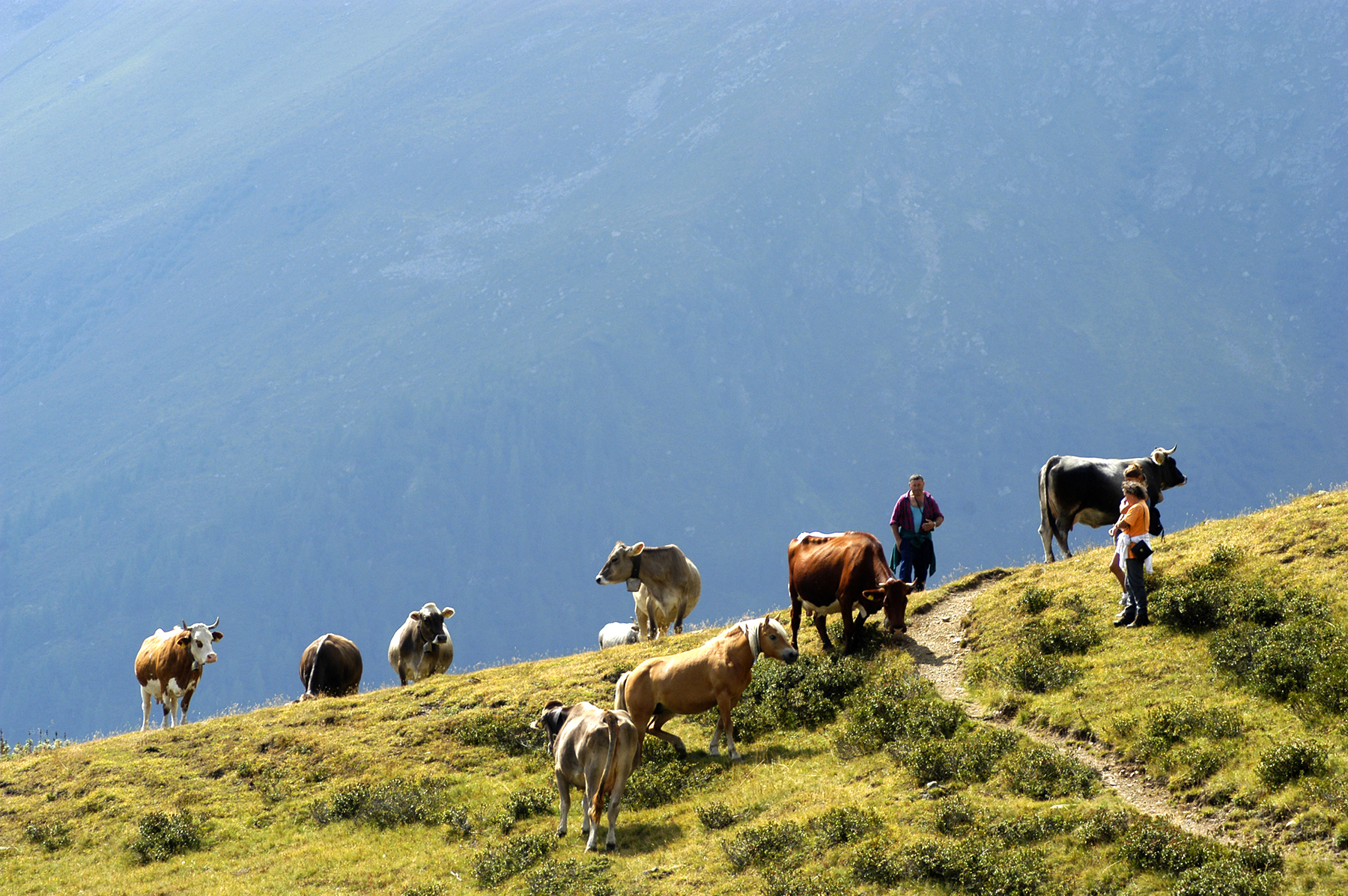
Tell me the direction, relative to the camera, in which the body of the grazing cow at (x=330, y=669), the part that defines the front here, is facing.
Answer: away from the camera

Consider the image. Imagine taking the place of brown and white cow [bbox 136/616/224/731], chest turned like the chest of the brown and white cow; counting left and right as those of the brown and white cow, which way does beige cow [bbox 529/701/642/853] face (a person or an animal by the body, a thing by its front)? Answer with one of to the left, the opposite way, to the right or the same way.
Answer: the opposite way

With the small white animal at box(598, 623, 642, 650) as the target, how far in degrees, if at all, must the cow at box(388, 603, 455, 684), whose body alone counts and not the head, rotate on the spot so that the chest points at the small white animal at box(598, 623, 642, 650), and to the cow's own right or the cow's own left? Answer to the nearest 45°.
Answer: approximately 135° to the cow's own left

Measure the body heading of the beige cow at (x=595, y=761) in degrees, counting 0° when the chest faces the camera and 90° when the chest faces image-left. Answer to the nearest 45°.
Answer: approximately 135°

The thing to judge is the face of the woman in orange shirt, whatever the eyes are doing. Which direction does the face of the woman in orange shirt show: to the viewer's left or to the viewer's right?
to the viewer's left

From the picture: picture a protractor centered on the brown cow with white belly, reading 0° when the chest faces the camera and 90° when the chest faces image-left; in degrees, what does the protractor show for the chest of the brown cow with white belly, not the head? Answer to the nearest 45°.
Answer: approximately 315°

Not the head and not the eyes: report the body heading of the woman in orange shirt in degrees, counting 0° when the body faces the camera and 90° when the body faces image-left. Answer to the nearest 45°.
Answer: approximately 90°

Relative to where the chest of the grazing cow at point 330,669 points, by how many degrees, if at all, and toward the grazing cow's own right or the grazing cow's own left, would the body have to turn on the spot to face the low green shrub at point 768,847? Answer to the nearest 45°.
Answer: approximately 180°

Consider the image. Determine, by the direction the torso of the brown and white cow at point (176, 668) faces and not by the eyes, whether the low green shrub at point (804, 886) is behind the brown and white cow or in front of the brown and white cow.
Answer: in front

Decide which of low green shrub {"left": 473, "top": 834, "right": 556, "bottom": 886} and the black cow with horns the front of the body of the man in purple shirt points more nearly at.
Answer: the low green shrub
